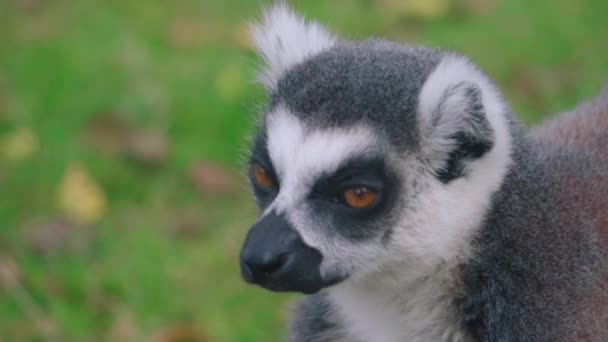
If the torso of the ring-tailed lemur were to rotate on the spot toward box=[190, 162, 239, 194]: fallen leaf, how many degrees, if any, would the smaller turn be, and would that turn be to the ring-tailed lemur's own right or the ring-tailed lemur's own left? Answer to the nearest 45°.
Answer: approximately 90° to the ring-tailed lemur's own right

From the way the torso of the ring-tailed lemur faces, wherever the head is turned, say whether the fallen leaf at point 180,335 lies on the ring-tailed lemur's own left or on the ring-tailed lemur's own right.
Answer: on the ring-tailed lemur's own right

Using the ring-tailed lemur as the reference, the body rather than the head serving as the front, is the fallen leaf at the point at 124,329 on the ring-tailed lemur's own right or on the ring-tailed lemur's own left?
on the ring-tailed lemur's own right

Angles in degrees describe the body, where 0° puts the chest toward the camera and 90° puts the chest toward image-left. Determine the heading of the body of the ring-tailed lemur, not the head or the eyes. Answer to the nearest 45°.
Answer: approximately 45°

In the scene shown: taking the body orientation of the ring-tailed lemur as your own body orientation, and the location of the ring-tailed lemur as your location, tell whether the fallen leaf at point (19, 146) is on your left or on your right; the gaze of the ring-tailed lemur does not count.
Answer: on your right
